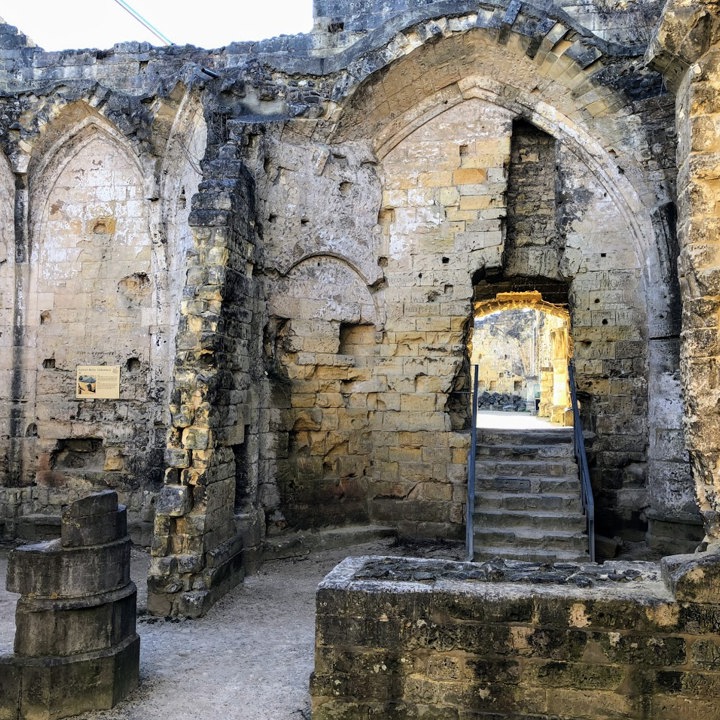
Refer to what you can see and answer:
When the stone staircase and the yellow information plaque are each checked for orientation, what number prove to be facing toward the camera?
2

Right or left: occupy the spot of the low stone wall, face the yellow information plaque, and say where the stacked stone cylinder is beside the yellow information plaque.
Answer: left

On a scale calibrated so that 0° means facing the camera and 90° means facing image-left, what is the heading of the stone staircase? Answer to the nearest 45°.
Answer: approximately 0°

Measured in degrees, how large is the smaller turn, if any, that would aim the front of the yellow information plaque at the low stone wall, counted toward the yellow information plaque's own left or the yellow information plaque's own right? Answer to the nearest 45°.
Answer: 0° — it already faces it

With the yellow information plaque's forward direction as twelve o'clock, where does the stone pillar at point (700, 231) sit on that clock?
The stone pillar is roughly at 11 o'clock from the yellow information plaque.

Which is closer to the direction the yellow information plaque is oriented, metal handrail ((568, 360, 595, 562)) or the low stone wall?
the low stone wall

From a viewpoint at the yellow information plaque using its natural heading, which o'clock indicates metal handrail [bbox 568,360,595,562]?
The metal handrail is roughly at 10 o'clock from the yellow information plaque.

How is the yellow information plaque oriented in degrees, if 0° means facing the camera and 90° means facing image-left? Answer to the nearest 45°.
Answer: approximately 0°

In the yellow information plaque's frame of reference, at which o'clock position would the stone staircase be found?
The stone staircase is roughly at 10 o'clock from the yellow information plaque.

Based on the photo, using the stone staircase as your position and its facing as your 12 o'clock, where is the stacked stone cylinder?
The stacked stone cylinder is roughly at 1 o'clock from the stone staircase.
